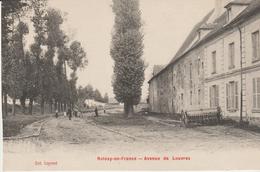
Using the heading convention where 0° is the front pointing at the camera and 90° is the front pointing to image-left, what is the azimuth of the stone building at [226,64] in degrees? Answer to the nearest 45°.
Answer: approximately 45°

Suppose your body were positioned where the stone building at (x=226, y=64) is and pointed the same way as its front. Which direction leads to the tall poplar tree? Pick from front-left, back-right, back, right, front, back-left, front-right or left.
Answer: right
